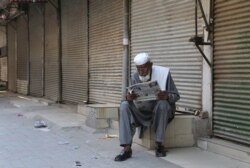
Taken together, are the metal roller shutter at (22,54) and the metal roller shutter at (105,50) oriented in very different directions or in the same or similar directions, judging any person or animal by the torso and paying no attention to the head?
same or similar directions

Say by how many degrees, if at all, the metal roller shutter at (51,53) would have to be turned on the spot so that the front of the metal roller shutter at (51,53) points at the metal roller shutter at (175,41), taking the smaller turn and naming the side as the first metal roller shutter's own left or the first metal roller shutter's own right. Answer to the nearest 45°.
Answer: approximately 45° to the first metal roller shutter's own left

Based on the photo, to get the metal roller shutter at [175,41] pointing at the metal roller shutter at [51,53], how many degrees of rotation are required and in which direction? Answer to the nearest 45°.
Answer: approximately 90° to its right

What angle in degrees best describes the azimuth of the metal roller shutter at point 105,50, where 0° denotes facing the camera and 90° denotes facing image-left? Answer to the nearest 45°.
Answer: approximately 45°

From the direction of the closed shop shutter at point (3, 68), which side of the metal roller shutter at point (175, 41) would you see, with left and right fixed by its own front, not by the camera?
right

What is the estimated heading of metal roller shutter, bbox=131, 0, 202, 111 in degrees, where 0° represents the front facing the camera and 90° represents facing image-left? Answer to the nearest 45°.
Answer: approximately 45°

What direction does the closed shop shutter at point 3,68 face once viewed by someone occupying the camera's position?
facing the viewer and to the left of the viewer

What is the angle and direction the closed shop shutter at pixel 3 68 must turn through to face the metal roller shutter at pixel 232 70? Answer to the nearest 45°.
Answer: approximately 45° to its left

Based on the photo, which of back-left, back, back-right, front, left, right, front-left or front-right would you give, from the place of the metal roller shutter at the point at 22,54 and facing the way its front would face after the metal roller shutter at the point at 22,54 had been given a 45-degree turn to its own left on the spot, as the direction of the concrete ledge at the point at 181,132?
front

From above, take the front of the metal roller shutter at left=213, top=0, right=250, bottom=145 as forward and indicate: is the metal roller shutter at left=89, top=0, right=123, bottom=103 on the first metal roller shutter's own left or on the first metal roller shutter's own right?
on the first metal roller shutter's own right

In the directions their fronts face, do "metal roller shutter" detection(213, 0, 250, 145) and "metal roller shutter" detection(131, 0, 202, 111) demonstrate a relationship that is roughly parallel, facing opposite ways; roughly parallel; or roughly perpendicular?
roughly parallel

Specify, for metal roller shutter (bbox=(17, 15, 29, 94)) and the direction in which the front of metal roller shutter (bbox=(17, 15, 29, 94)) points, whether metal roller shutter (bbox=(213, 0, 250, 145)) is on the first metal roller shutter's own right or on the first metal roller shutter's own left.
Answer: on the first metal roller shutter's own left

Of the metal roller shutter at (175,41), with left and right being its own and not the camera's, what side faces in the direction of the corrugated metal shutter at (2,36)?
right
